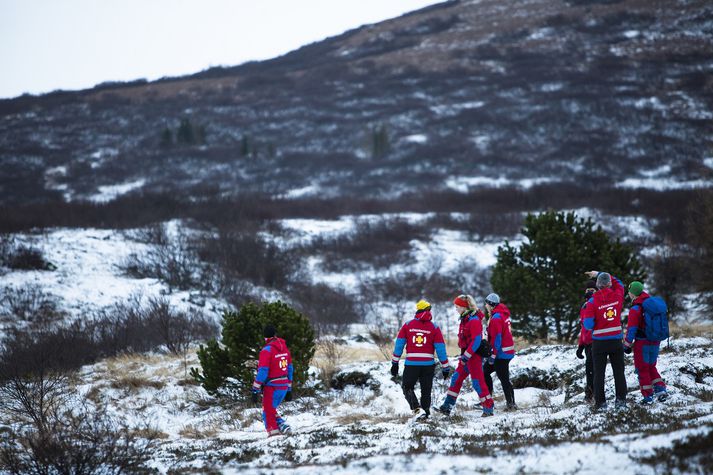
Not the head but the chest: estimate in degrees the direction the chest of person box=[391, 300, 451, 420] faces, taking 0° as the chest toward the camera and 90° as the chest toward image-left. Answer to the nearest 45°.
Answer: approximately 180°

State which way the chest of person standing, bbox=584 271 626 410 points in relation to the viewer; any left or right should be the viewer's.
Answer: facing away from the viewer

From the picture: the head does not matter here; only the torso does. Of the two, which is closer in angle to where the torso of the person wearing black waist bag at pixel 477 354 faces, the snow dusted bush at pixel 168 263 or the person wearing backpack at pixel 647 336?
the snow dusted bush

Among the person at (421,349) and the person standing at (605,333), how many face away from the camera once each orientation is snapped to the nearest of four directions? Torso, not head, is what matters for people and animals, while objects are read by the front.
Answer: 2
